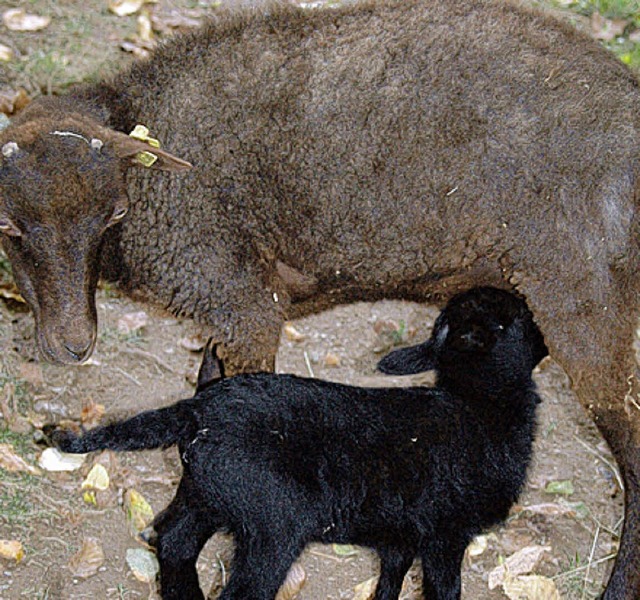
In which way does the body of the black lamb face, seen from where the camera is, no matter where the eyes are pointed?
to the viewer's right

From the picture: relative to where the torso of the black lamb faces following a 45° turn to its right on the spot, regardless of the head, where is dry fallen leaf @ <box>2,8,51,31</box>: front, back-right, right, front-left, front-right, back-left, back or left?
back

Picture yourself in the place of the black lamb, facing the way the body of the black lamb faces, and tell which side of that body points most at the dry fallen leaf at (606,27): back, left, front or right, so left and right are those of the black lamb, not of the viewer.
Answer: left

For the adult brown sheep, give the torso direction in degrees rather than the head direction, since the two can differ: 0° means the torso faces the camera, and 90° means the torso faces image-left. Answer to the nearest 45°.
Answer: approximately 90°

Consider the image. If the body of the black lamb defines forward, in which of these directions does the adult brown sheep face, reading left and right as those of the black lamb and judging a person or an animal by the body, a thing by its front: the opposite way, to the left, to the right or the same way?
the opposite way

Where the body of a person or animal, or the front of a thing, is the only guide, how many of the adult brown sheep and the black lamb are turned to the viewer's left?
1

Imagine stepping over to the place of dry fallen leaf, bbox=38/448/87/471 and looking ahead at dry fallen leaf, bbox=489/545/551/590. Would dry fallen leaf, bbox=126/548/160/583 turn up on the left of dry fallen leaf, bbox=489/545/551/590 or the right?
right
